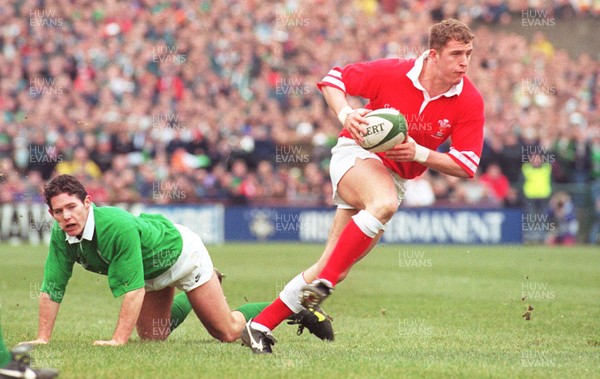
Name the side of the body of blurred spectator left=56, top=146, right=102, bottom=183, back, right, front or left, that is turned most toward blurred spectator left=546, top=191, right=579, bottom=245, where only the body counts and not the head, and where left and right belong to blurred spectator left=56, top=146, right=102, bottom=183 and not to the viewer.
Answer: left

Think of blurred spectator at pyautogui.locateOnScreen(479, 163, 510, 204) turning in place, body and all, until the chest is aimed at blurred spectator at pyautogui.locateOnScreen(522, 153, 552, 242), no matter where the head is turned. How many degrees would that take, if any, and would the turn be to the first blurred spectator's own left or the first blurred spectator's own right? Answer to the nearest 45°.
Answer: approximately 90° to the first blurred spectator's own left

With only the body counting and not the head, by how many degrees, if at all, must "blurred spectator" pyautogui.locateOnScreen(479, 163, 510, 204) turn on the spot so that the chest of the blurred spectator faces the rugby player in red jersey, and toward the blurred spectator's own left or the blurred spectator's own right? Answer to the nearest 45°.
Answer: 0° — they already face them

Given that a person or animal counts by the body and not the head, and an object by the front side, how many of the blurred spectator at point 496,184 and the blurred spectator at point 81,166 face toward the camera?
2
